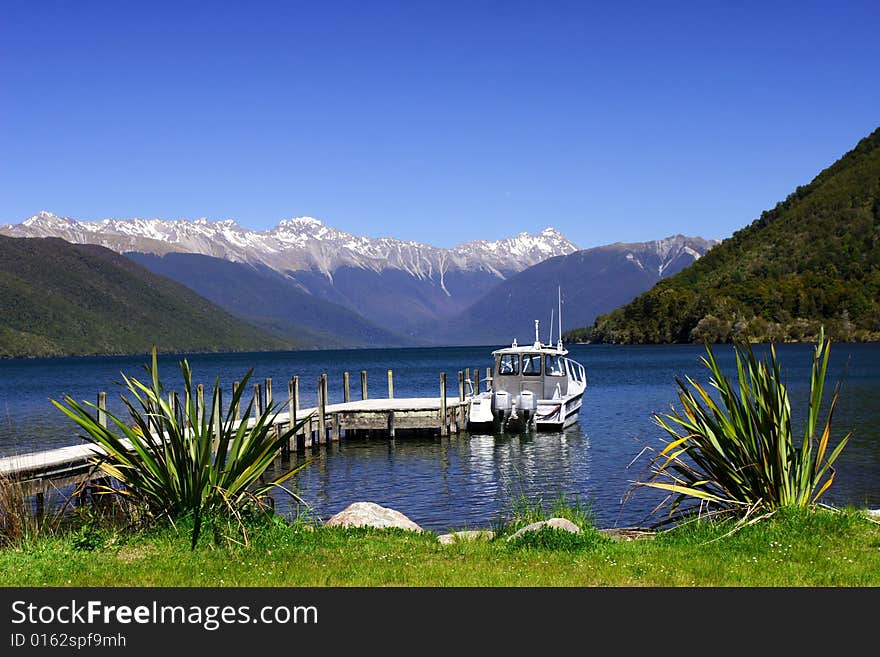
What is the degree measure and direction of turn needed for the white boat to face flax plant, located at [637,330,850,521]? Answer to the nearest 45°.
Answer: approximately 135° to its right

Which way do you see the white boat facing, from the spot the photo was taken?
facing away from the viewer and to the right of the viewer

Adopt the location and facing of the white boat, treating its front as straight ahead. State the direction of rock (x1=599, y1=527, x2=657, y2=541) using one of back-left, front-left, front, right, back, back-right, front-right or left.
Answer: back-right

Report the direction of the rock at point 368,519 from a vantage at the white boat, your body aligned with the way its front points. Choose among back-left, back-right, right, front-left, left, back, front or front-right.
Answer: back-right

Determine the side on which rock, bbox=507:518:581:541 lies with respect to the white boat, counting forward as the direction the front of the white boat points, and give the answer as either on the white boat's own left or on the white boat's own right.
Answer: on the white boat's own right

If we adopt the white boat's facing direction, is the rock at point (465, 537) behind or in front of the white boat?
behind
